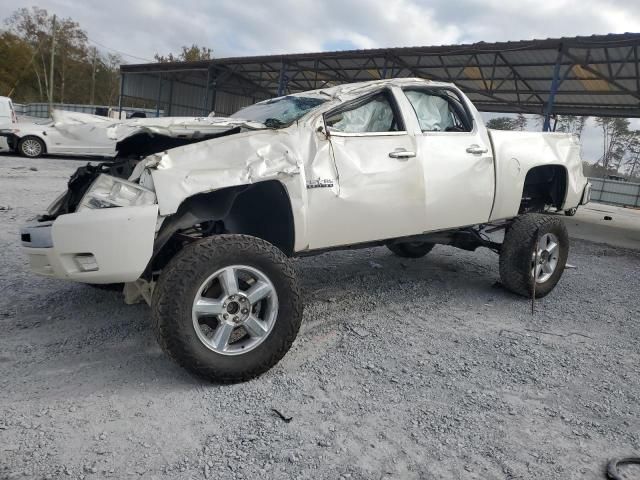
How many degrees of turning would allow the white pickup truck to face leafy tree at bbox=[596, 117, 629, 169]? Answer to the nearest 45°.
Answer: approximately 180°

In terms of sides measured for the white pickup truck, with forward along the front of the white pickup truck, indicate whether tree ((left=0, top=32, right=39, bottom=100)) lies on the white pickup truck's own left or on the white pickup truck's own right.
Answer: on the white pickup truck's own right

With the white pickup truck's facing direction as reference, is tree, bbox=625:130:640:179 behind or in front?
behind

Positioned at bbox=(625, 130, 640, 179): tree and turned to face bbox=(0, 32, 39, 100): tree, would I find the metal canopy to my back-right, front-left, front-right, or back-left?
front-left

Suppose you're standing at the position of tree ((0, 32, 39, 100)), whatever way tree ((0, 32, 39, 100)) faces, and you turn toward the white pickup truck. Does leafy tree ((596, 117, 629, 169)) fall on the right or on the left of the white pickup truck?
left

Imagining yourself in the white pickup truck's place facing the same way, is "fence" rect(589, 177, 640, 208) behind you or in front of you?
behind
